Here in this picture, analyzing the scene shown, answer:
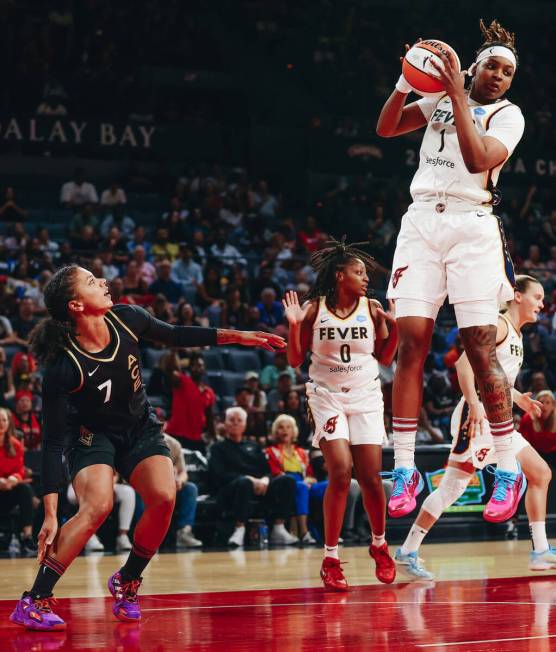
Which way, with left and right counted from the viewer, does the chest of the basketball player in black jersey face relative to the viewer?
facing the viewer and to the right of the viewer

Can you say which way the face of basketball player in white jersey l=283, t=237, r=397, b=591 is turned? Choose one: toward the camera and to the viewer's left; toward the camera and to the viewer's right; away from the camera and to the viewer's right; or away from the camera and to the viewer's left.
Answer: toward the camera and to the viewer's right

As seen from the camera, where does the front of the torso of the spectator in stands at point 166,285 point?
toward the camera

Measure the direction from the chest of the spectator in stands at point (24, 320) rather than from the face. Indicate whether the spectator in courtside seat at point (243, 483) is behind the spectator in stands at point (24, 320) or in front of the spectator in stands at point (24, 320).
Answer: in front

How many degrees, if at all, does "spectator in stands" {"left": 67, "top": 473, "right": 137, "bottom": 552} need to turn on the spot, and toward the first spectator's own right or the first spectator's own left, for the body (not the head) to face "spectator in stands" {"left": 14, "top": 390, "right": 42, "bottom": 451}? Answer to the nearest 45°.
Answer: approximately 135° to the first spectator's own right

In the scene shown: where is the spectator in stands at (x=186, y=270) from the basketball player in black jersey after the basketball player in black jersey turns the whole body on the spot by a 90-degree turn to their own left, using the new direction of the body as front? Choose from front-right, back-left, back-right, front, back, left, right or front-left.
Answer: front-left

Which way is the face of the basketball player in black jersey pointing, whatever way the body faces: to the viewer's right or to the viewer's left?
to the viewer's right

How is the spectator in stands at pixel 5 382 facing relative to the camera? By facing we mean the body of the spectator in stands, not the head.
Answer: toward the camera

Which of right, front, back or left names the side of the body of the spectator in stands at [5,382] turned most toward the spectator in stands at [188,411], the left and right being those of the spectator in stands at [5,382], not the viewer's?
left

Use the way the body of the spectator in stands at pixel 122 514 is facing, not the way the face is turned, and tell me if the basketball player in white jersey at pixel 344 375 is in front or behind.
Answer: in front

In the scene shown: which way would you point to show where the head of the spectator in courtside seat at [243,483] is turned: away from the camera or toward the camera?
toward the camera

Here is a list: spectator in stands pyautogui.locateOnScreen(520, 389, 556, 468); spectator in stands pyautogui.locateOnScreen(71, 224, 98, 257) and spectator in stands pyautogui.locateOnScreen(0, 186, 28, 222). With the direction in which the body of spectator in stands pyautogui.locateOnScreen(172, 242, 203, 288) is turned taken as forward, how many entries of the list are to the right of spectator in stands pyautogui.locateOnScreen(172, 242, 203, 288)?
2

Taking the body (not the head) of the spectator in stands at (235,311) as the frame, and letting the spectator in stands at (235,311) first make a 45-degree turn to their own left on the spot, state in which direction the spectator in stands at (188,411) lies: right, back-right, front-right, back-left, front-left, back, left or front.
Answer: front-right

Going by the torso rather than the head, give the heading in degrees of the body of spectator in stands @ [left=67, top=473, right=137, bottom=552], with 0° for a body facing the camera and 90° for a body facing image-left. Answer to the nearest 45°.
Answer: approximately 0°

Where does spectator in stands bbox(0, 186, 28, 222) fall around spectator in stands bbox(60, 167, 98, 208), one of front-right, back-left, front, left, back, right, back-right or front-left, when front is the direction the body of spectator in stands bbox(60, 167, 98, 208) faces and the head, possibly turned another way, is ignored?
front-right

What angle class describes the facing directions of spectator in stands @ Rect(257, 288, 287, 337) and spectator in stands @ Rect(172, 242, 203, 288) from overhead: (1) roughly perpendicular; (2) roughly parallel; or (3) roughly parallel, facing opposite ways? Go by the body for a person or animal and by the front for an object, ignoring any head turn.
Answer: roughly parallel
